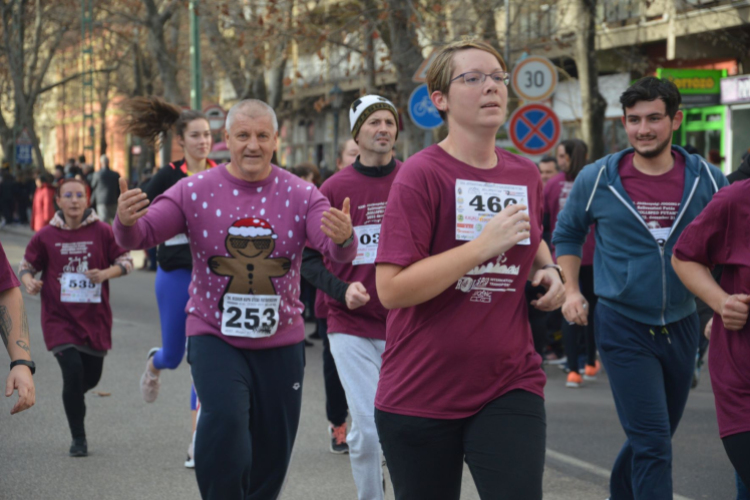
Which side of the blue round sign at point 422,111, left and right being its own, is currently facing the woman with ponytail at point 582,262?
front

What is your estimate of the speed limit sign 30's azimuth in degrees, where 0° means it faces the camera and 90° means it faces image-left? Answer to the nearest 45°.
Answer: approximately 0°

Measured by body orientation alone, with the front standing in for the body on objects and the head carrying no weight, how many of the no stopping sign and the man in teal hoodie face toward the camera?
2

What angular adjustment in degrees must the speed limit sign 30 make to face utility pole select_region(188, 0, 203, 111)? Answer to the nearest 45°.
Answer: approximately 135° to its right

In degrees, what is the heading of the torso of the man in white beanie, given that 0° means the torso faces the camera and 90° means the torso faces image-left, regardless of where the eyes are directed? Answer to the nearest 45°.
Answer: approximately 315°

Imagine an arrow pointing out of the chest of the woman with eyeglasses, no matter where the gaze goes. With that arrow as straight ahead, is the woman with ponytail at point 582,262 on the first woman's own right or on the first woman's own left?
on the first woman's own left

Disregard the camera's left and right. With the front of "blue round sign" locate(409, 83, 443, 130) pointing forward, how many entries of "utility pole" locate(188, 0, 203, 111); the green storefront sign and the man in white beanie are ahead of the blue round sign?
1

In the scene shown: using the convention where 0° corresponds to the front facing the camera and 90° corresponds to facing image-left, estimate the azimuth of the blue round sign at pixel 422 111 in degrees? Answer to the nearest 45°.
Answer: approximately 0°
